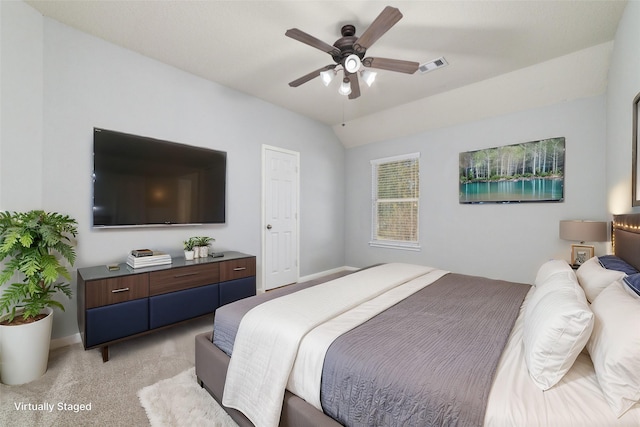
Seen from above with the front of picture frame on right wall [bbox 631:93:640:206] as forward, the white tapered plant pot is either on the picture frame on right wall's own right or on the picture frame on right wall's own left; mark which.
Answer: on the picture frame on right wall's own left

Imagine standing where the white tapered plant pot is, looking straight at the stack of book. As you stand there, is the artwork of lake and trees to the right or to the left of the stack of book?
right

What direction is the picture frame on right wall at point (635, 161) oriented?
to the viewer's left

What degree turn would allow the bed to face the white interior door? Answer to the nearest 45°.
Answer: approximately 45° to its right

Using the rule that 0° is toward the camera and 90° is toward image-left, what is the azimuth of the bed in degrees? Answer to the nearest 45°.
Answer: approximately 90°

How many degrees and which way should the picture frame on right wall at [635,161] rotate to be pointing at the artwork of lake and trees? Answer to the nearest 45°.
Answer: approximately 45° to its right

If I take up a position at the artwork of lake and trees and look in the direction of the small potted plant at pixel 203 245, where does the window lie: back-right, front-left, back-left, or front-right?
front-right

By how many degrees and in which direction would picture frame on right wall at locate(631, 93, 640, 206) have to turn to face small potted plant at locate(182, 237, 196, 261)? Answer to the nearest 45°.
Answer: approximately 45° to its left

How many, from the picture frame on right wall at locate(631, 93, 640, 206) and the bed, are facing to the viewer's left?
2

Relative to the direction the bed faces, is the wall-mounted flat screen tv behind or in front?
in front

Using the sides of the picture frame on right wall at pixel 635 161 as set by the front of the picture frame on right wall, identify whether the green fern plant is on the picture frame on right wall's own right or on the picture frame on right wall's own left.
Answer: on the picture frame on right wall's own left

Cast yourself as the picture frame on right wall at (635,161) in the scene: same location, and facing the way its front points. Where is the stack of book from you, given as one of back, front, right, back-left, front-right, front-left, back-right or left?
front-left

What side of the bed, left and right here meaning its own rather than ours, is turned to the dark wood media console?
front

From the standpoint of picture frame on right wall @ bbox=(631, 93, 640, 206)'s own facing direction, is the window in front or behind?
in front
